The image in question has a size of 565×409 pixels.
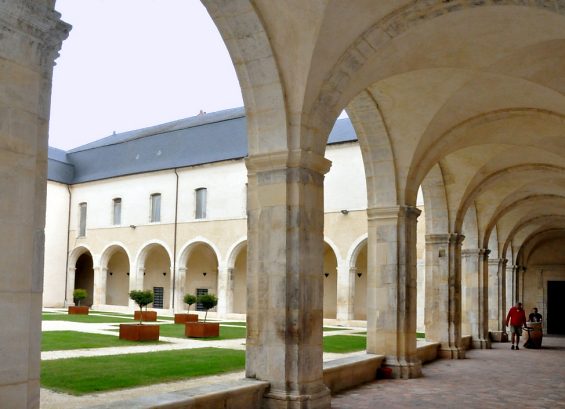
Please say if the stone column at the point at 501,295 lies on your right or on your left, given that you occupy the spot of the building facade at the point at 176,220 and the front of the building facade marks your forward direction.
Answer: on your left

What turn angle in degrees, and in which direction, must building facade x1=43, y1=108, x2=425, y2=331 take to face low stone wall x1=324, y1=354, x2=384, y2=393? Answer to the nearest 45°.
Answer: approximately 45° to its left

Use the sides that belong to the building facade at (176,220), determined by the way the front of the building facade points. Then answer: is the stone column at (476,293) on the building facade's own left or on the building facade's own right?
on the building facade's own left

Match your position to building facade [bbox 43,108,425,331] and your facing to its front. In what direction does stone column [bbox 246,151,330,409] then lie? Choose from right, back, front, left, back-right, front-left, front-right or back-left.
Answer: front-left

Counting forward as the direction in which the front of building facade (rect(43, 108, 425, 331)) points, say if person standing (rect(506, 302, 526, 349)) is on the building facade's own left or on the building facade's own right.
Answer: on the building facade's own left

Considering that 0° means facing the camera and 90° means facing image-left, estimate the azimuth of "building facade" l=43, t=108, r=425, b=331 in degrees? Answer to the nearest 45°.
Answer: approximately 45°

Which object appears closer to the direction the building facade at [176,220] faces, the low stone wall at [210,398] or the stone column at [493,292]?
the low stone wall

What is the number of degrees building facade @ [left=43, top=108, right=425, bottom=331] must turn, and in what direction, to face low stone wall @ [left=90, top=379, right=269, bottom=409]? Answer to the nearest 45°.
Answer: approximately 45° to its left
